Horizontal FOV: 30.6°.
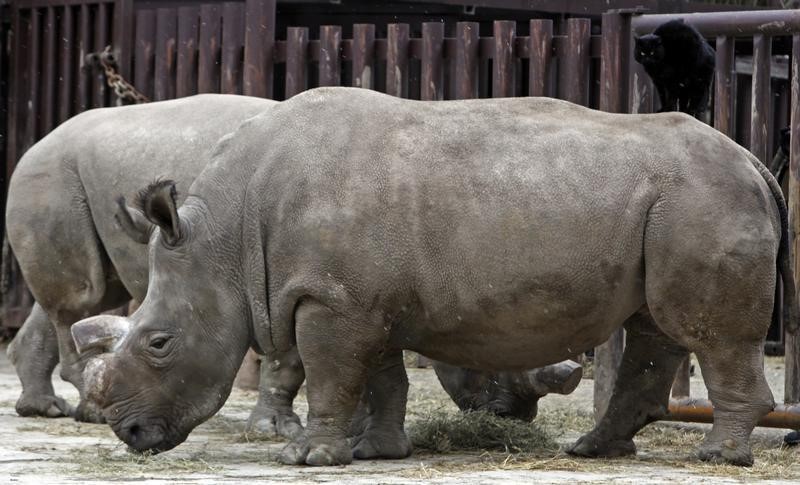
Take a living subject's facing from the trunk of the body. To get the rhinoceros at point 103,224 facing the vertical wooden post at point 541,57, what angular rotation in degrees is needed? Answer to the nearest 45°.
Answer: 0° — it already faces it

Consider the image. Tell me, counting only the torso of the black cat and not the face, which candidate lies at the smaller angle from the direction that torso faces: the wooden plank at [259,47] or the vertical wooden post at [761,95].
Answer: the wooden plank

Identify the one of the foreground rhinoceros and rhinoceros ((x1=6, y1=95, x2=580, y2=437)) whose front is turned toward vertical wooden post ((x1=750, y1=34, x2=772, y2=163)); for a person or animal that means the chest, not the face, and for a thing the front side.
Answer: the rhinoceros

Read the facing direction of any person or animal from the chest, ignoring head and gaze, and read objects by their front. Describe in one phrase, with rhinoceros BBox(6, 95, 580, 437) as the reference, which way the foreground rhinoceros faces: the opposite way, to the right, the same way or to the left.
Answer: the opposite way

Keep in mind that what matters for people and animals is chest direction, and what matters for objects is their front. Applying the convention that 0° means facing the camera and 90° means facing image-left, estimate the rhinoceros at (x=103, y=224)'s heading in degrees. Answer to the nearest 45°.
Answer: approximately 270°

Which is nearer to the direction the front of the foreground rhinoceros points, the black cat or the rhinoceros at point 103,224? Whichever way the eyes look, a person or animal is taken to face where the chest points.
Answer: the rhinoceros

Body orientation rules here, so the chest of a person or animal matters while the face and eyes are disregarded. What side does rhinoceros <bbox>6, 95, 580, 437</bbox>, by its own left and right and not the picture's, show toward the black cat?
front

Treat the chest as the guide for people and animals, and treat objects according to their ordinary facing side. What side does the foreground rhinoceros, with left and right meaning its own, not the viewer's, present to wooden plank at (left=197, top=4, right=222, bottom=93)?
right

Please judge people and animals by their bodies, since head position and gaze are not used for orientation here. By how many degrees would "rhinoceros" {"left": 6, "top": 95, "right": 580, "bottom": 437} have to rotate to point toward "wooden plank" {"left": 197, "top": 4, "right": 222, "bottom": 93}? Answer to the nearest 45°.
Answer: approximately 90° to its left

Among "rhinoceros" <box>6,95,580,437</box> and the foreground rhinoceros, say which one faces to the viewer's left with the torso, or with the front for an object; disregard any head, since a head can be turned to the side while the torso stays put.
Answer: the foreground rhinoceros

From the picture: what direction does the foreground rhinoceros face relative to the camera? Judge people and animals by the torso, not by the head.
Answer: to the viewer's left

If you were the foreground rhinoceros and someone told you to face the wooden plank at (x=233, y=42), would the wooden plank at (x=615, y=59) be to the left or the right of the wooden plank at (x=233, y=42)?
right
